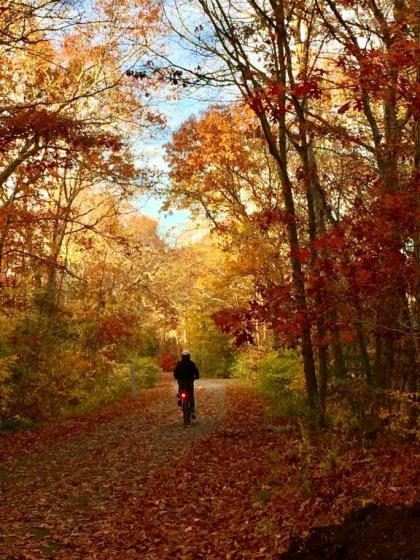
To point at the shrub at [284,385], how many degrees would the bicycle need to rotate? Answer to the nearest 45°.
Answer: approximately 45° to its right

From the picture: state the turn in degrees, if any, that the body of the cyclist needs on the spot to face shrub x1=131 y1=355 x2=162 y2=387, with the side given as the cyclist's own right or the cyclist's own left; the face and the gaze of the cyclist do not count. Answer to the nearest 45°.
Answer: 0° — they already face it

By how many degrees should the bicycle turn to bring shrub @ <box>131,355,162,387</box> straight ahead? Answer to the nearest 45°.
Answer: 0° — it already faces it

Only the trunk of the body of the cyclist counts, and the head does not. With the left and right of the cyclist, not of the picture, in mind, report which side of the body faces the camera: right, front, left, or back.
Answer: back

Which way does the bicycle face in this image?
away from the camera

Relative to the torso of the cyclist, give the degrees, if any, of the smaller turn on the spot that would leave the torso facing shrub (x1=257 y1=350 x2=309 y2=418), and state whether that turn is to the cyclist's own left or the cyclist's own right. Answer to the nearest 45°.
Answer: approximately 45° to the cyclist's own right
